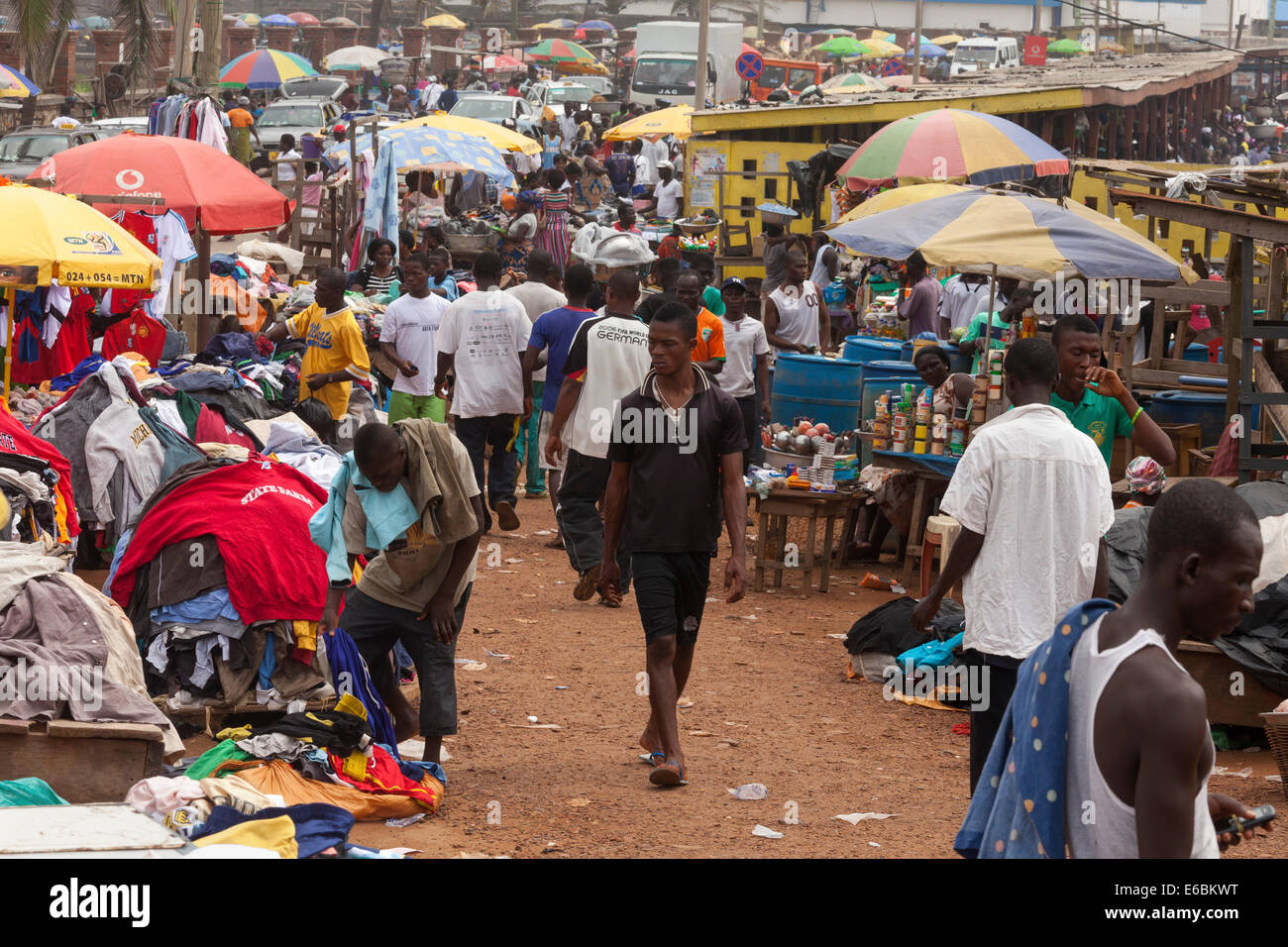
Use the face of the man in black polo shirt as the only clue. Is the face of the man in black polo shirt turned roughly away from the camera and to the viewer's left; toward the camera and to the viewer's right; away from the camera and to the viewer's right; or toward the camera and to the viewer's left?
toward the camera and to the viewer's left

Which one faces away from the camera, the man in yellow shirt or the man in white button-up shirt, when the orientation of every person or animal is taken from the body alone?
the man in white button-up shirt

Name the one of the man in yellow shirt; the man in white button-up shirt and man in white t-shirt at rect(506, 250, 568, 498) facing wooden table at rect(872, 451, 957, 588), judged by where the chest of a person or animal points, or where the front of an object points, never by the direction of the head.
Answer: the man in white button-up shirt

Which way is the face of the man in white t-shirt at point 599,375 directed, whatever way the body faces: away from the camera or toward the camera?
away from the camera

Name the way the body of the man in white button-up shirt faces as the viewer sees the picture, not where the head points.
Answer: away from the camera

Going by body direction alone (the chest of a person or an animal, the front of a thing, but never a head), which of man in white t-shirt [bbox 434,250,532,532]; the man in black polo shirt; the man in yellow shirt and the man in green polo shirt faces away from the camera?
the man in white t-shirt

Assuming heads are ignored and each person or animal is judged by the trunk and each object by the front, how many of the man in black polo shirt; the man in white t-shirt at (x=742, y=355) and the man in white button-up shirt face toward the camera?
2

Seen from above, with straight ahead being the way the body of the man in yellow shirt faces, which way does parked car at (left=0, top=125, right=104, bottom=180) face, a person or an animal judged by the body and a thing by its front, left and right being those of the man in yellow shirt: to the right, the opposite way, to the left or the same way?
the same way

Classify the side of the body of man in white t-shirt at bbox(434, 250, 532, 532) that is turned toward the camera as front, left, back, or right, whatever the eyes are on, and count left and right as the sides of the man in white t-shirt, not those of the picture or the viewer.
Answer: back

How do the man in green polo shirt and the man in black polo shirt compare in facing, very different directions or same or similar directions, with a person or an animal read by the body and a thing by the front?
same or similar directions

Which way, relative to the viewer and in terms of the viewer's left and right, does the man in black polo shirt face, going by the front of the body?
facing the viewer

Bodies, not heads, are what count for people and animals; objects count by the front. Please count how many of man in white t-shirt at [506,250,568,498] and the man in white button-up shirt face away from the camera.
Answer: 2

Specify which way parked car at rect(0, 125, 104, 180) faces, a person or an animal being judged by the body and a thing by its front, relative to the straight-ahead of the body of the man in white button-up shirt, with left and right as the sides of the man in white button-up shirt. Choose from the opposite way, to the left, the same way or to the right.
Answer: the opposite way

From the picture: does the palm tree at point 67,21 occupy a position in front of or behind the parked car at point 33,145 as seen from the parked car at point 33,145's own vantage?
behind

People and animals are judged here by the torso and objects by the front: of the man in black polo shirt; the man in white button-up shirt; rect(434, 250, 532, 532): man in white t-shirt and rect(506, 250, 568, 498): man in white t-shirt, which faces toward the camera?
the man in black polo shirt

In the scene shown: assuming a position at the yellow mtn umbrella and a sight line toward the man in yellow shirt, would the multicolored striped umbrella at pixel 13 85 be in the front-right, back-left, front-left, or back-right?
front-left

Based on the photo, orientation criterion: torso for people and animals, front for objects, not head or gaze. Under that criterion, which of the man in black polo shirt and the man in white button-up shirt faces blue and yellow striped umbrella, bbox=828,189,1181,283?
the man in white button-up shirt
